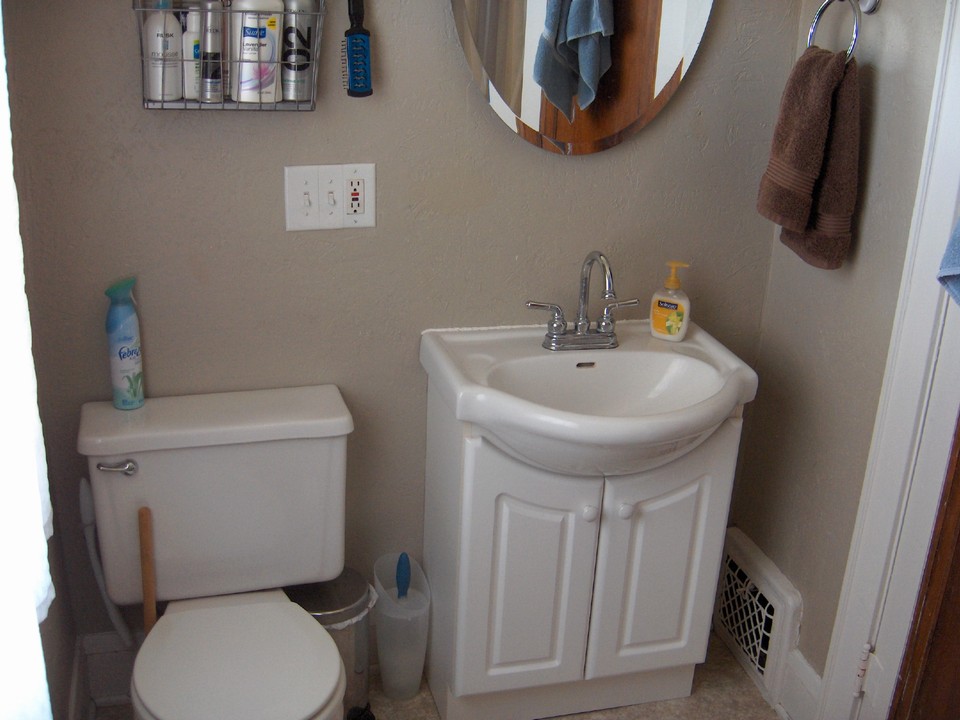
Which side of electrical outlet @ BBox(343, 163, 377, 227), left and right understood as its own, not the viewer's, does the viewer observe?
front

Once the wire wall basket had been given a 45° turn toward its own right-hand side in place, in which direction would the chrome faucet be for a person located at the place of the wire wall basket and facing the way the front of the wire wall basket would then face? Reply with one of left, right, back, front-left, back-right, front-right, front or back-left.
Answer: back-left

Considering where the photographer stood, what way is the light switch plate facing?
facing the viewer

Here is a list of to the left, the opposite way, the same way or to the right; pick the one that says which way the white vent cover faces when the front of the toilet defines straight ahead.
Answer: to the right

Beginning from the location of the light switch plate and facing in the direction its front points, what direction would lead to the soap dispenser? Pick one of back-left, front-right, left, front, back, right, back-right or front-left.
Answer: left

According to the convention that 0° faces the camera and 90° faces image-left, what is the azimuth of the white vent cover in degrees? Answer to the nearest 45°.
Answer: approximately 45°

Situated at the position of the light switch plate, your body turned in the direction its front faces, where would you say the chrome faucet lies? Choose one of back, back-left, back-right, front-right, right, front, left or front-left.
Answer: left

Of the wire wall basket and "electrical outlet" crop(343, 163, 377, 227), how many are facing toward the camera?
2

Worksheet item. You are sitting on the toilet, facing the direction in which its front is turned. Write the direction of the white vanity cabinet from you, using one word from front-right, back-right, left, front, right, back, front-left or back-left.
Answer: left

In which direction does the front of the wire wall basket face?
toward the camera

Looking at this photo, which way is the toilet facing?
toward the camera

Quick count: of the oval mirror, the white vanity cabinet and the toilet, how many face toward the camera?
3

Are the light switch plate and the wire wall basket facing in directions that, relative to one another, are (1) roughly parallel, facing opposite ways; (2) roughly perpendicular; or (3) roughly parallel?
roughly parallel

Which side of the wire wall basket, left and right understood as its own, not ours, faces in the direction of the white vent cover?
left

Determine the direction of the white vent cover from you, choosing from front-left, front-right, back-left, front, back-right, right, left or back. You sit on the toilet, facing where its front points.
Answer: left
